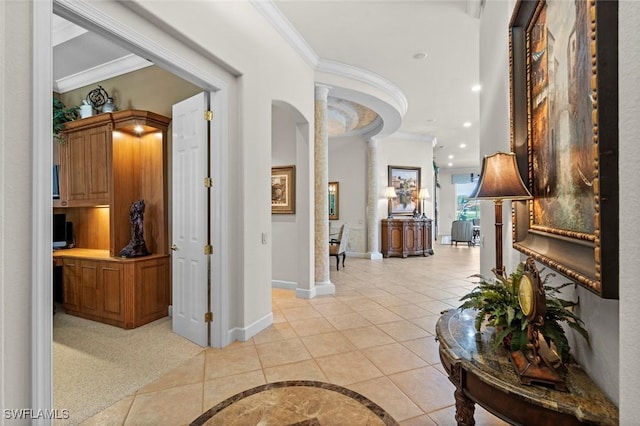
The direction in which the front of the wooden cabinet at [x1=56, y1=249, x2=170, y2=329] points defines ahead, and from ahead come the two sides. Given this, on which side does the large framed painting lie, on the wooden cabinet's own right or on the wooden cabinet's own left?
on the wooden cabinet's own left

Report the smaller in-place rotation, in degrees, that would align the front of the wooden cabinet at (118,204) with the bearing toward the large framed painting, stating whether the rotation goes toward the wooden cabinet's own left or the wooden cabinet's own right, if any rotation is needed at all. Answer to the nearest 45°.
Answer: approximately 45° to the wooden cabinet's own left

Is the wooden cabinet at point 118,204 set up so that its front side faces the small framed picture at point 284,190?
no

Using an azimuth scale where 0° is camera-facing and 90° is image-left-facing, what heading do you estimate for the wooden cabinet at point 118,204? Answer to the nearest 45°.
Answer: approximately 45°

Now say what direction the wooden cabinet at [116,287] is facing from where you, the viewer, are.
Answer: facing the viewer and to the left of the viewer

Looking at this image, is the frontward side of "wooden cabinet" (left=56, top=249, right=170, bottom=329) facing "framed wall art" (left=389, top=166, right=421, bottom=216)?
no

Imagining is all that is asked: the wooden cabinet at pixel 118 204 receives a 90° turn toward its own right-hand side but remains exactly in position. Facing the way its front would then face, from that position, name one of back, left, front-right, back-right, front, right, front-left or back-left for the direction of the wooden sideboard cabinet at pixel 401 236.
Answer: back-right

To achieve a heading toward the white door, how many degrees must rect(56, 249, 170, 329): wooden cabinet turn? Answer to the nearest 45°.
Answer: approximately 90° to its left

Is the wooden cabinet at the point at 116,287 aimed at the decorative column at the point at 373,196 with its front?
no

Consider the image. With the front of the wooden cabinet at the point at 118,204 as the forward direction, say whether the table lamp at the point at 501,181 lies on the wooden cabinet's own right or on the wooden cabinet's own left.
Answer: on the wooden cabinet's own left
